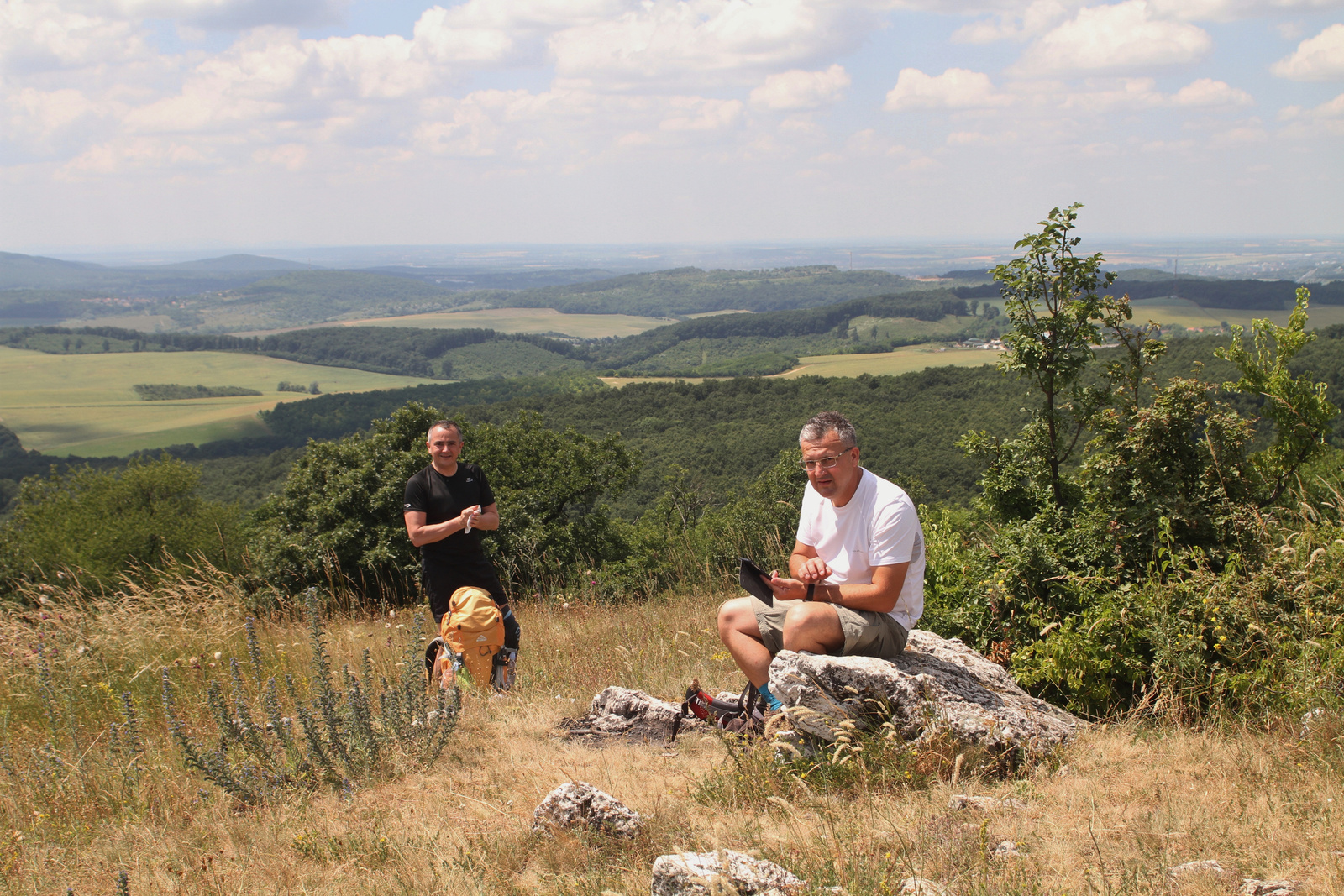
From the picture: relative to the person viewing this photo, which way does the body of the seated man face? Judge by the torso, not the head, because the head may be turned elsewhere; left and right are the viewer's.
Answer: facing the viewer and to the left of the viewer

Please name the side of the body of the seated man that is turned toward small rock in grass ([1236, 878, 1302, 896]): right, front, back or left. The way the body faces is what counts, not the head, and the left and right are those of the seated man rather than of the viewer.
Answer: left

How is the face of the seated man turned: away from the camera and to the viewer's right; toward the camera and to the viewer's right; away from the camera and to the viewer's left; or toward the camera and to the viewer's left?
toward the camera and to the viewer's left

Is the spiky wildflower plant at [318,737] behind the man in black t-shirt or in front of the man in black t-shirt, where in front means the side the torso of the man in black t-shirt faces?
in front

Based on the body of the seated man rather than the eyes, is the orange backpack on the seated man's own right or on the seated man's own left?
on the seated man's own right

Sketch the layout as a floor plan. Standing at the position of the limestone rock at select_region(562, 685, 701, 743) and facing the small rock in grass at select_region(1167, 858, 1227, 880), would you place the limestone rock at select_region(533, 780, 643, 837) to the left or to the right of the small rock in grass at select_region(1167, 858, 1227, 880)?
right

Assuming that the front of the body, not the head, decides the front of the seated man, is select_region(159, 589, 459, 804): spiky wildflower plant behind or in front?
in front

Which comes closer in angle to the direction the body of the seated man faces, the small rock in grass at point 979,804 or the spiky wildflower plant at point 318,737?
the spiky wildflower plant

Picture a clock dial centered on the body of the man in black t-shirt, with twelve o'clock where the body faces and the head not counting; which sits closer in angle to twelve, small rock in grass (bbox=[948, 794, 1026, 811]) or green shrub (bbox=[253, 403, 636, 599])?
the small rock in grass

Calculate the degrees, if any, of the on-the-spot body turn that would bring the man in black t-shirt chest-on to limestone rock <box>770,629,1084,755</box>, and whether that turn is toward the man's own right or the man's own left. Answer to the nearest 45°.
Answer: approximately 45° to the man's own left

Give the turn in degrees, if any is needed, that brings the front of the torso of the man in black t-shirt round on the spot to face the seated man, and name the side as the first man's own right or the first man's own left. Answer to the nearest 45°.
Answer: approximately 45° to the first man's own left

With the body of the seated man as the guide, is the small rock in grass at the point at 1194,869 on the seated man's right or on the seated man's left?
on the seated man's left

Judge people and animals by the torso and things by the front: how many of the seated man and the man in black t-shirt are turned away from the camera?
0
